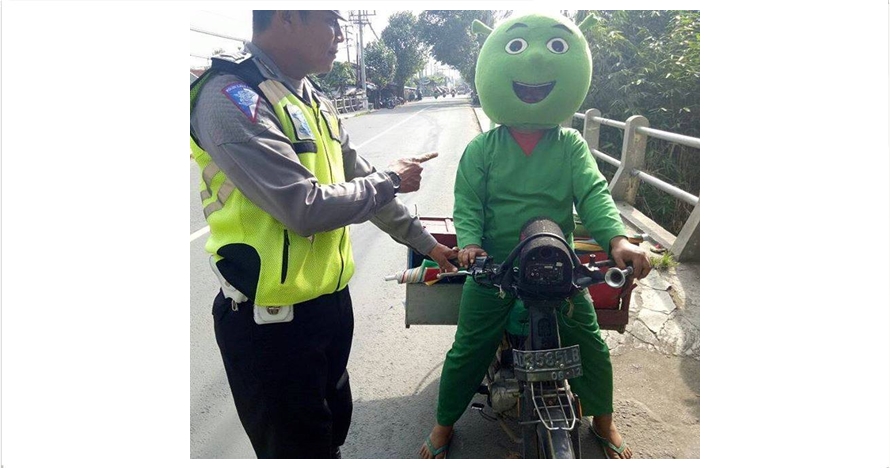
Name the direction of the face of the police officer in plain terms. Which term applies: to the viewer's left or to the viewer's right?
to the viewer's right

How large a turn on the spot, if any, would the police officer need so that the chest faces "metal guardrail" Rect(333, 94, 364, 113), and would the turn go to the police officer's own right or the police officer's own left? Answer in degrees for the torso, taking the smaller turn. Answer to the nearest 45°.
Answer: approximately 135° to the police officer's own left

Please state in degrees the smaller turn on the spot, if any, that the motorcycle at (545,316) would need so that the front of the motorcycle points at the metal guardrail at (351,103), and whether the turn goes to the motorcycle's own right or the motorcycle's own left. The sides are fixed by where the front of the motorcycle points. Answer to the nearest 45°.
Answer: approximately 180°

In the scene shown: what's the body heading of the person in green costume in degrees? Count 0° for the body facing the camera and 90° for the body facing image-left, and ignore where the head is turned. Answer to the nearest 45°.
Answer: approximately 0°

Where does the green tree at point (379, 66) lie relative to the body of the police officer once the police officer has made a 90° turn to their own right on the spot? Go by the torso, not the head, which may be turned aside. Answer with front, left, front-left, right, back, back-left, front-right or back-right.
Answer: back-right

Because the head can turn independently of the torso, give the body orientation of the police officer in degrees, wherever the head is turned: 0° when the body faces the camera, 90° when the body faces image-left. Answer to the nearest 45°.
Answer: approximately 315°

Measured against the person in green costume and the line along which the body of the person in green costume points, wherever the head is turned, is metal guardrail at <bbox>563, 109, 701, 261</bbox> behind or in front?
behind
